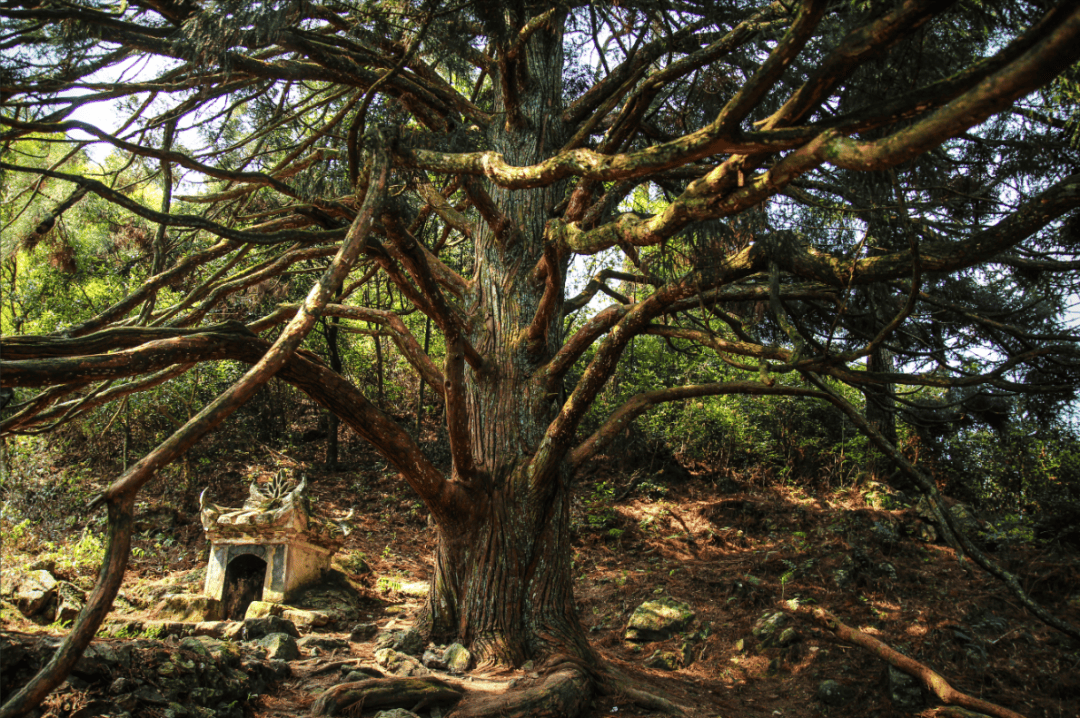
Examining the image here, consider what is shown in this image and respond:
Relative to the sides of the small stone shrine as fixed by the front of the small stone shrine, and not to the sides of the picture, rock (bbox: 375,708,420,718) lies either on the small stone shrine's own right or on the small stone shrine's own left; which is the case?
on the small stone shrine's own left

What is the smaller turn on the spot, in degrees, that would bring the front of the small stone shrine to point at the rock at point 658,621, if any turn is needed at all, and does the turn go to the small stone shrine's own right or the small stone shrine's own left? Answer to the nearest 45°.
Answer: approximately 90° to the small stone shrine's own left

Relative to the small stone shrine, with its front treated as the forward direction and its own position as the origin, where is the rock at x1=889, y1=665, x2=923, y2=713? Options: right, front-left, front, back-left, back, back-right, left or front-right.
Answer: left

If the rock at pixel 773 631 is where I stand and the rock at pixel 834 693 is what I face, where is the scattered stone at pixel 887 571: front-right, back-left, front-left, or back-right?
back-left

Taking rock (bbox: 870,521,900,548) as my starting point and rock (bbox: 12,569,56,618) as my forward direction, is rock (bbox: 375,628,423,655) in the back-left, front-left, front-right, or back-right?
front-left

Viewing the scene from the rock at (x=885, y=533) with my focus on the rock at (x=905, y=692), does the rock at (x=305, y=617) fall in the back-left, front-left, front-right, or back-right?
front-right

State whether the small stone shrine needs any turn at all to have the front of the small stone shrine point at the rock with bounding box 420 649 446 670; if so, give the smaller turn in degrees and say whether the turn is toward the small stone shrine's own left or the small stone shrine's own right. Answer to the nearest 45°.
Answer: approximately 45° to the small stone shrine's own left

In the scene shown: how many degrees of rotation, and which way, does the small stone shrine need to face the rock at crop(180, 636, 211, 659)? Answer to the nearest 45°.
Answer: approximately 45° to its left

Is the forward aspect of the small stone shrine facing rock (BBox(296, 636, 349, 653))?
no

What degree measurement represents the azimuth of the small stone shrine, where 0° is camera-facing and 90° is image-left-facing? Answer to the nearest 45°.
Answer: approximately 45°

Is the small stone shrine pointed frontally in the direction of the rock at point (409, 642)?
no

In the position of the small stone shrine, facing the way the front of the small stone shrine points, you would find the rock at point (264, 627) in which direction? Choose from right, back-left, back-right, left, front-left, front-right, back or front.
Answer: front-left

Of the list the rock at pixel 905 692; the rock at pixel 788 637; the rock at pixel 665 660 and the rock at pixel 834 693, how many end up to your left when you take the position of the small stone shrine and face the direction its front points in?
4
